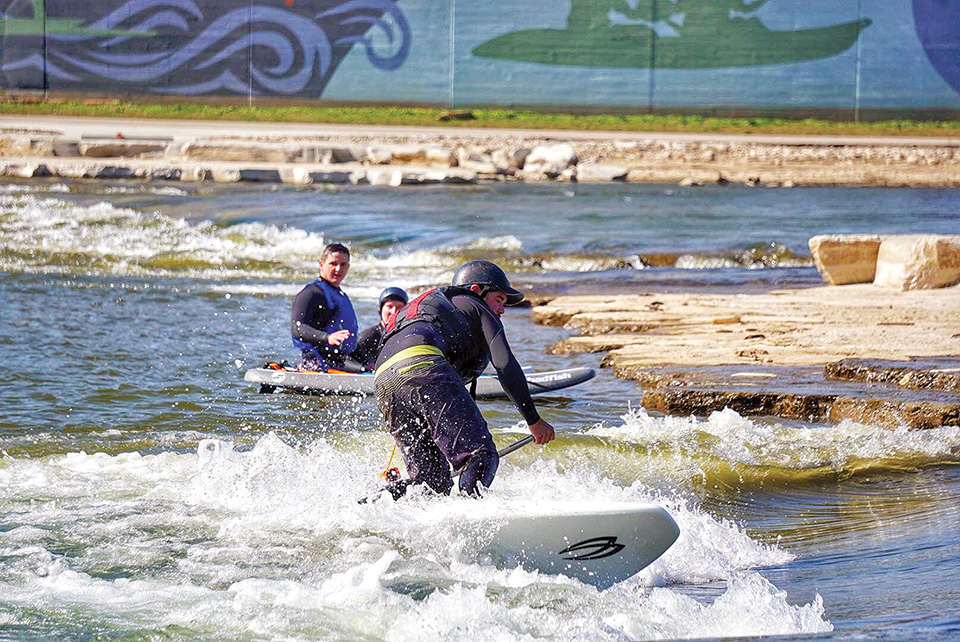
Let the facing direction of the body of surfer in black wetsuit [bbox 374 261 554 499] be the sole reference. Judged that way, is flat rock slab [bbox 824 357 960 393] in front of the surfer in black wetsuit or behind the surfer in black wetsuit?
in front

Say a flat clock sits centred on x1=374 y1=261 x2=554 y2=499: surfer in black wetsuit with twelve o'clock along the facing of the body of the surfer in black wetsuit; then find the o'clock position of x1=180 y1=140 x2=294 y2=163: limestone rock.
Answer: The limestone rock is roughly at 10 o'clock from the surfer in black wetsuit.

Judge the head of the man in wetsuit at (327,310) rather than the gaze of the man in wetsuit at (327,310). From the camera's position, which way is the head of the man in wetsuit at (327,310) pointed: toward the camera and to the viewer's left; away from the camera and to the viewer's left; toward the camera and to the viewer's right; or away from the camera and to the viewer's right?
toward the camera and to the viewer's right

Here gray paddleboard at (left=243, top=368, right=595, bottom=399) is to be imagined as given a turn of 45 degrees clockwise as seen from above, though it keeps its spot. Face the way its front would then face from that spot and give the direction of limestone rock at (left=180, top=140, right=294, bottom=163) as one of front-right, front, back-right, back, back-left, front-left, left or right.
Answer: back-left

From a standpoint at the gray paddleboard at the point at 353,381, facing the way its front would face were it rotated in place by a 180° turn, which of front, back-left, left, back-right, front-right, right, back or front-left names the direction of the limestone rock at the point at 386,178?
right

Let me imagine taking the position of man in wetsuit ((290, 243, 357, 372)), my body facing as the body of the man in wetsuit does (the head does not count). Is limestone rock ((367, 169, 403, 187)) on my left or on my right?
on my left

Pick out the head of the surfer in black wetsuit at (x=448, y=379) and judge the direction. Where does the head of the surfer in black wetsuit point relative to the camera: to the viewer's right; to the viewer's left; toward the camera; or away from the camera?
to the viewer's right

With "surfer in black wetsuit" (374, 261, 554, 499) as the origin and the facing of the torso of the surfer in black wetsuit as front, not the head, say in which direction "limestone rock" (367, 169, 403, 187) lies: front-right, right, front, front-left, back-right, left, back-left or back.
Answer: front-left

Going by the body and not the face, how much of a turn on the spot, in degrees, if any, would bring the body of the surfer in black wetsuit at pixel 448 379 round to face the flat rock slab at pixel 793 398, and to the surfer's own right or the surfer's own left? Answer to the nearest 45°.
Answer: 0° — they already face it

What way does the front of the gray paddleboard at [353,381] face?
to the viewer's right

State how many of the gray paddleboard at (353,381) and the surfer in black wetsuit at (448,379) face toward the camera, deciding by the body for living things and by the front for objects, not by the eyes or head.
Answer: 0

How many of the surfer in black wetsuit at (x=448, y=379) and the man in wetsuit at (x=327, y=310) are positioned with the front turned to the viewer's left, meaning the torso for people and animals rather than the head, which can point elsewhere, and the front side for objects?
0

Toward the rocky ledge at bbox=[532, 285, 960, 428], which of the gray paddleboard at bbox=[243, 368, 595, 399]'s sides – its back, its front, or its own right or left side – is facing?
front

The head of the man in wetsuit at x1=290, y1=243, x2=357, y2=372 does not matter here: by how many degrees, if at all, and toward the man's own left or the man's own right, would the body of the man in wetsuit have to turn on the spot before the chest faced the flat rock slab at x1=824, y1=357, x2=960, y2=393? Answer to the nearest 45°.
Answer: approximately 45° to the man's own left

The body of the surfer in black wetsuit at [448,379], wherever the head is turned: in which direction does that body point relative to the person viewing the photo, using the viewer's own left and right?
facing away from the viewer and to the right of the viewer
